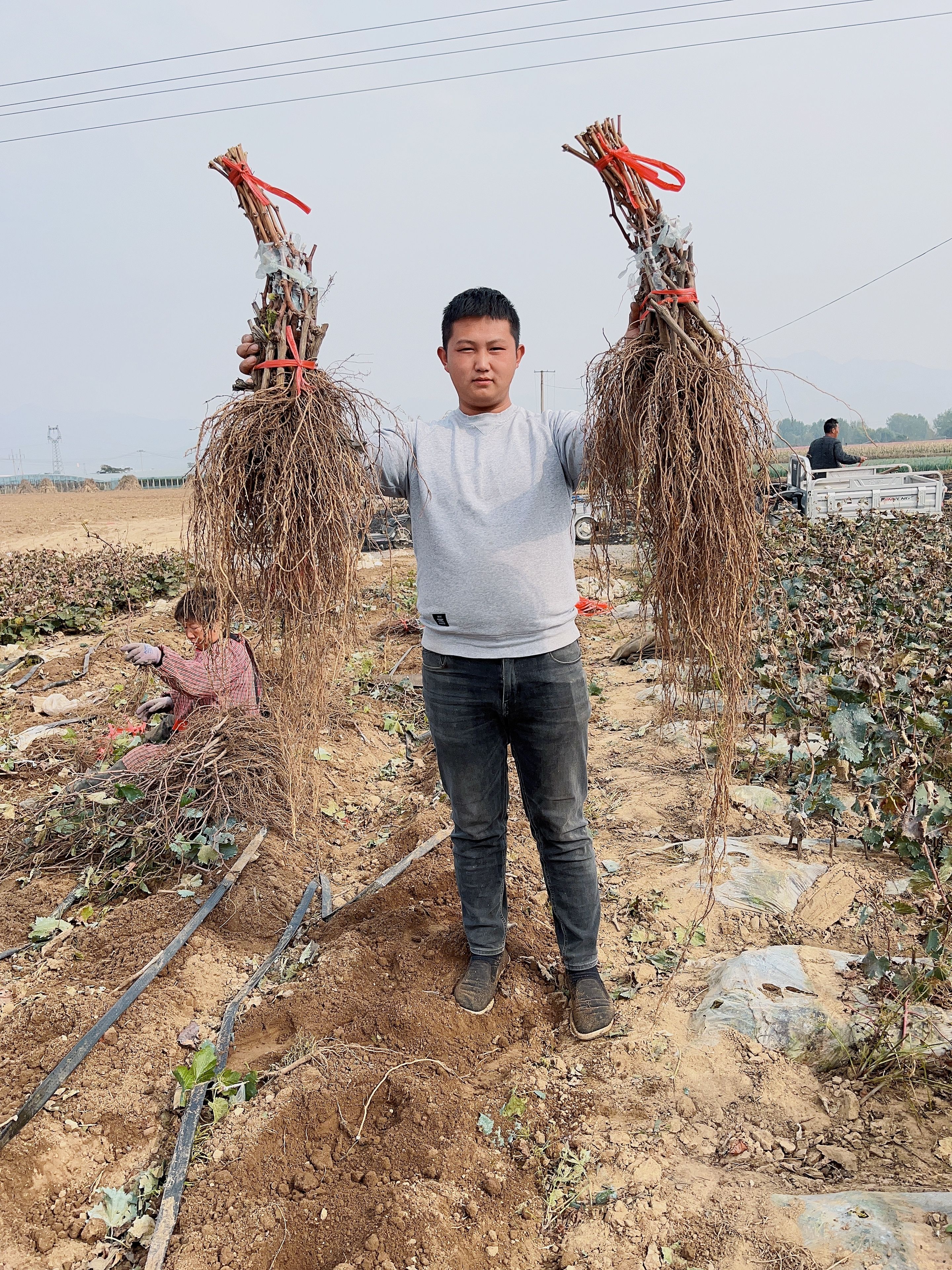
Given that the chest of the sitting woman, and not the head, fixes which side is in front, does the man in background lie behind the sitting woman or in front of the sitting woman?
behind

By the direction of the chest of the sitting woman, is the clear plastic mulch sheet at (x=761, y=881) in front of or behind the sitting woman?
behind

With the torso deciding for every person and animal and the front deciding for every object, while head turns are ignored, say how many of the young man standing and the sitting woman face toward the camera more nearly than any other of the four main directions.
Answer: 1

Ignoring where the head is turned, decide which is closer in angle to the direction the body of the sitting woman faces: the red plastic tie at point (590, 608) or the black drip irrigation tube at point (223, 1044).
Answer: the black drip irrigation tube

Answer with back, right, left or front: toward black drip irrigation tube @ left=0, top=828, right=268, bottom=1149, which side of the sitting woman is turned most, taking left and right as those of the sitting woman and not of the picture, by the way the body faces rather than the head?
left

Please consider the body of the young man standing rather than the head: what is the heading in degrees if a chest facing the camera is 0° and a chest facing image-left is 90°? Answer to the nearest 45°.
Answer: approximately 0°

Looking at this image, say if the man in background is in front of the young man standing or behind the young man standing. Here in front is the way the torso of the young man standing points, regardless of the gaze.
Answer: behind

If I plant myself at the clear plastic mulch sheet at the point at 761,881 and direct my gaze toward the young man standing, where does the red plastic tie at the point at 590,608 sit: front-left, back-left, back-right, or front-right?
back-right

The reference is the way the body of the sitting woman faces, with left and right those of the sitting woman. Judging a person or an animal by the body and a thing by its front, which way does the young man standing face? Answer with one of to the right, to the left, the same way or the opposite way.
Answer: to the left

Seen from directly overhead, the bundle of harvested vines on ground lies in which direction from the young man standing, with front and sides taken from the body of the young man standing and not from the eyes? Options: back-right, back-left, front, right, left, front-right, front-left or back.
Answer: back-right

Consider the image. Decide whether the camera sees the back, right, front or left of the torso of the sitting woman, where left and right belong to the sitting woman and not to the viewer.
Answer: left

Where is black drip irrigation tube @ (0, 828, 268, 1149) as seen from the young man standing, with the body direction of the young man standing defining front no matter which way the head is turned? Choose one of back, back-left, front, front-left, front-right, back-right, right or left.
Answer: right
